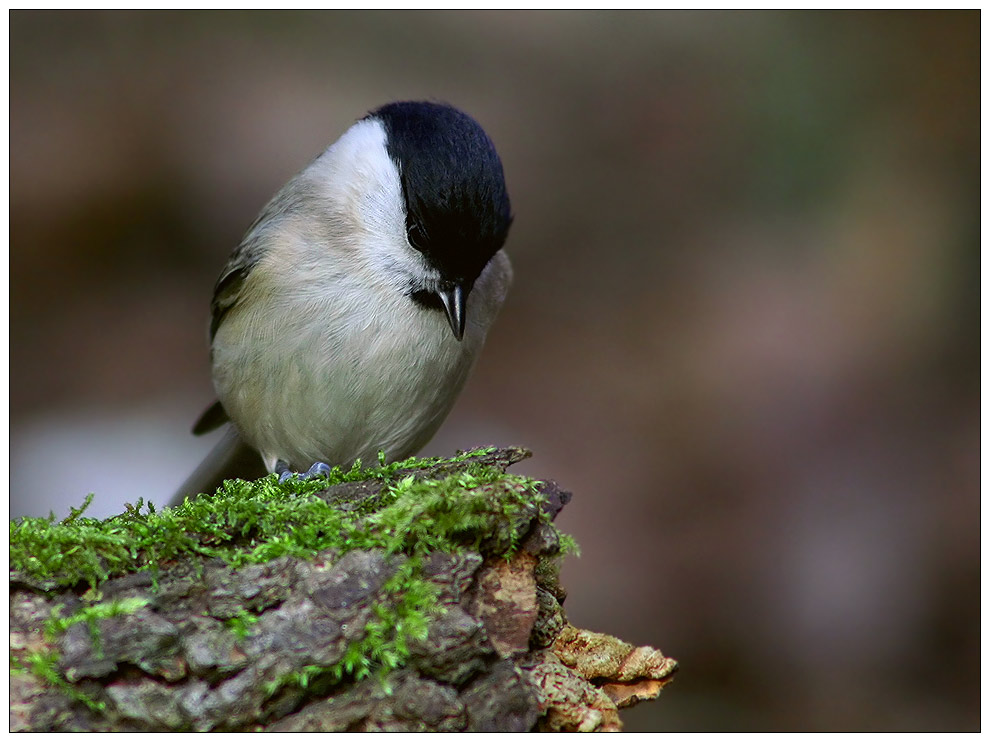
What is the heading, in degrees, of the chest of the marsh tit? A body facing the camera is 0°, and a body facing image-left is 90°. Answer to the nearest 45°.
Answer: approximately 315°
